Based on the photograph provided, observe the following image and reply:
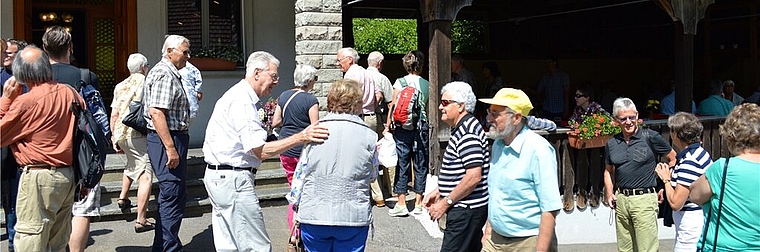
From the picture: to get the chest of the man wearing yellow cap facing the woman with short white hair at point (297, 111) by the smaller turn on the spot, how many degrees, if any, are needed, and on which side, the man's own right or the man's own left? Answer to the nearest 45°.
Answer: approximately 90° to the man's own right

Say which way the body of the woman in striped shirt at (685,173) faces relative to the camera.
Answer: to the viewer's left

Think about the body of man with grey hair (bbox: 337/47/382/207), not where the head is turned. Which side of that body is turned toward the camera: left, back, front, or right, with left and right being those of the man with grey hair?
left

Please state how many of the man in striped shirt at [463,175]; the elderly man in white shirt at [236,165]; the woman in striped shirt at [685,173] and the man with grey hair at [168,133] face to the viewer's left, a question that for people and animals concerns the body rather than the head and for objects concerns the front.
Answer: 2

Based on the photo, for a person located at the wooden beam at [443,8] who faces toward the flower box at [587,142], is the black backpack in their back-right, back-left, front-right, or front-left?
back-right

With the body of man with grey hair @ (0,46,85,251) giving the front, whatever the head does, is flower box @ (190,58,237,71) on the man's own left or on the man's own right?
on the man's own right

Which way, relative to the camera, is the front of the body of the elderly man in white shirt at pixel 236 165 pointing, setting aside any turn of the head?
to the viewer's right

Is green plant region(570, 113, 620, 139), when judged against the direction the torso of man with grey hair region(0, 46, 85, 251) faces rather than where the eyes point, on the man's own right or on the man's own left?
on the man's own right

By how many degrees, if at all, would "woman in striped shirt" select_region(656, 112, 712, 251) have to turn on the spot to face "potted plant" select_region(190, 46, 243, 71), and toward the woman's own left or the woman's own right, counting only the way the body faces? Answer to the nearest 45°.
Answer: approximately 45° to the woman's own right

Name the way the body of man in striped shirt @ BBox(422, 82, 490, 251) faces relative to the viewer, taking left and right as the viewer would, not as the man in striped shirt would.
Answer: facing to the left of the viewer
